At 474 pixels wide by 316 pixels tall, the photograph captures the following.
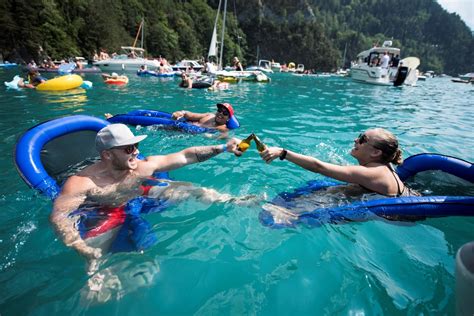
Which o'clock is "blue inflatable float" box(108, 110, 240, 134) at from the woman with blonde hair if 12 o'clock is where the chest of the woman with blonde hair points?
The blue inflatable float is roughly at 1 o'clock from the woman with blonde hair.

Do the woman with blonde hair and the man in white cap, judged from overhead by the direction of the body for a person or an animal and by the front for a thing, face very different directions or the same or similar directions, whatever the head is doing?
very different directions

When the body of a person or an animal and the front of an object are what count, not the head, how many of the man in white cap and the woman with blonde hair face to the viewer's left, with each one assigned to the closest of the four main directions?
1

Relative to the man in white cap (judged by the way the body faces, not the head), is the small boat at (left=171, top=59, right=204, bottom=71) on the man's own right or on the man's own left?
on the man's own left

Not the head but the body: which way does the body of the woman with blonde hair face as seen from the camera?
to the viewer's left

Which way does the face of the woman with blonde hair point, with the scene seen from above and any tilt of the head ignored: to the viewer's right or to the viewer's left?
to the viewer's left

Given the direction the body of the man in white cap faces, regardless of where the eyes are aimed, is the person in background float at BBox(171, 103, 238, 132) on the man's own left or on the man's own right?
on the man's own left

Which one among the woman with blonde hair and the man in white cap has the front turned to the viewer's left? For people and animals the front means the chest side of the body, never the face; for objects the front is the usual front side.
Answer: the woman with blonde hair

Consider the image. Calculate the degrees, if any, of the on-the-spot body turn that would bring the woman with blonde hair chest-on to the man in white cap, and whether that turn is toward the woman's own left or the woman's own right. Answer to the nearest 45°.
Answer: approximately 45° to the woman's own left

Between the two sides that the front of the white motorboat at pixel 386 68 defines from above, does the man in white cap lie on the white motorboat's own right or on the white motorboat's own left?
on the white motorboat's own left

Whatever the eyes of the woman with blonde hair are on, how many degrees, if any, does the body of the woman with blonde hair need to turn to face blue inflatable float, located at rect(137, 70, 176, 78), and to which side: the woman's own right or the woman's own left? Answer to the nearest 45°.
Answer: approximately 45° to the woman's own right
